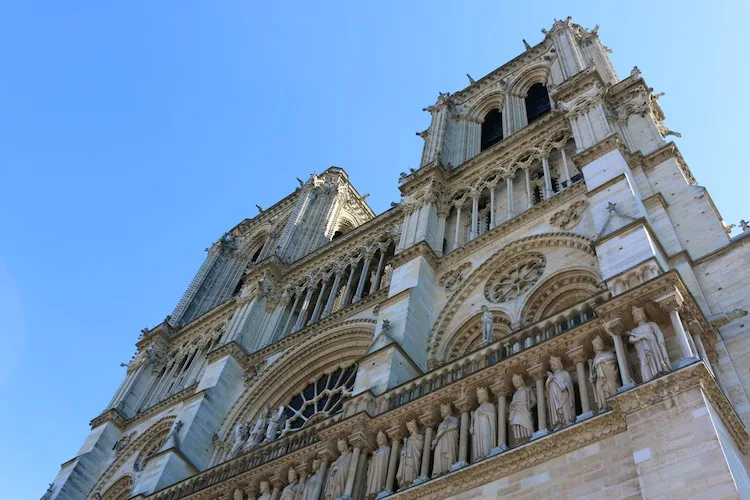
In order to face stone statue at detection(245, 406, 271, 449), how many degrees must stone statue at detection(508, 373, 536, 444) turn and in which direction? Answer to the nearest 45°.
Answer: approximately 90° to its right

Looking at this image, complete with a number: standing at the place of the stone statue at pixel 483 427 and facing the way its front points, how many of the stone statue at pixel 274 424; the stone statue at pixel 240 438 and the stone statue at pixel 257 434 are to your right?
3

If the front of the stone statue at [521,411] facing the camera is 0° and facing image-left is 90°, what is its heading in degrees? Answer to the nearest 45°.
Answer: approximately 45°

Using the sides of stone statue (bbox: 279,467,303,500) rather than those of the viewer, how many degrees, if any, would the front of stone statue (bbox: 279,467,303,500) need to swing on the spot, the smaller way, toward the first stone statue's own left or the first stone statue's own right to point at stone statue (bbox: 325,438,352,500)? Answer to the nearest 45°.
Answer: approximately 90° to the first stone statue's own left

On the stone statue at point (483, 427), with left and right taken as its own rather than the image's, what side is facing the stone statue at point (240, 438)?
right

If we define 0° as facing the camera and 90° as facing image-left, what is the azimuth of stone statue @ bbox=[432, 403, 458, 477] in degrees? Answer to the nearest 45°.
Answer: approximately 45°
